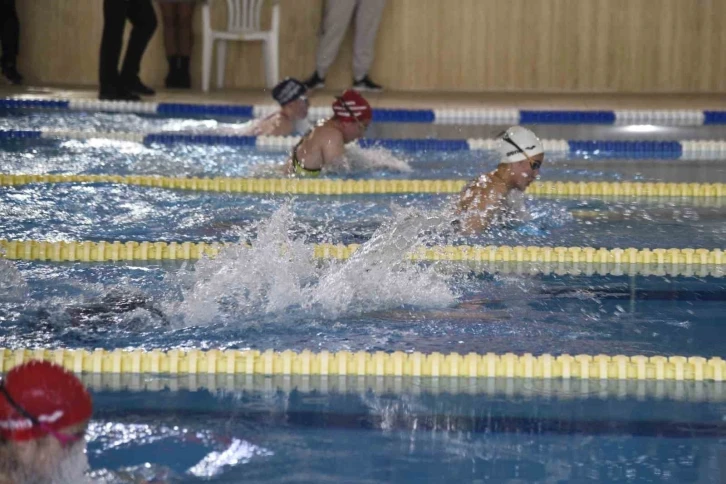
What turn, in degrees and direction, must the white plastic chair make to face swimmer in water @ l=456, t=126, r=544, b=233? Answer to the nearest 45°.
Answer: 0° — it already faces them

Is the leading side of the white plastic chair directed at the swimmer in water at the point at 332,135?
yes

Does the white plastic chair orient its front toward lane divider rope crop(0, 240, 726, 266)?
yes

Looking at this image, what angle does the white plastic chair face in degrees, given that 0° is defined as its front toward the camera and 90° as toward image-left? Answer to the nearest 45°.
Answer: approximately 0°

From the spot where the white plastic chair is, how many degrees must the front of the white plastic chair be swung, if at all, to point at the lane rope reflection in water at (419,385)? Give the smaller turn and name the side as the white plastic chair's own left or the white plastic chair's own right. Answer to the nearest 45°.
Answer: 0° — it already faces it

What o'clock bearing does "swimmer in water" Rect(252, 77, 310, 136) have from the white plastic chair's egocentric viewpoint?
The swimmer in water is roughly at 12 o'clock from the white plastic chair.

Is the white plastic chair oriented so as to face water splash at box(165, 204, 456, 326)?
yes
